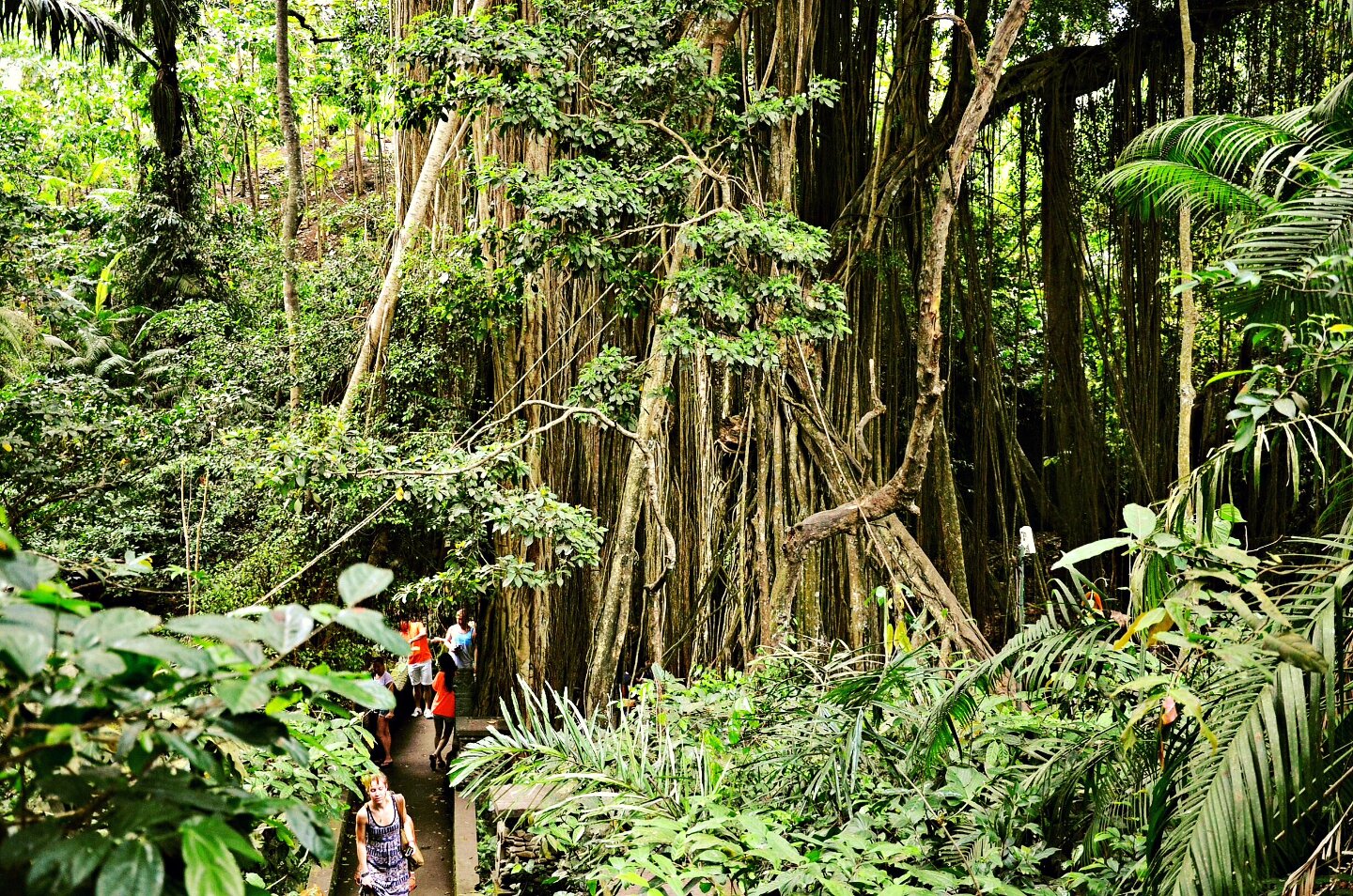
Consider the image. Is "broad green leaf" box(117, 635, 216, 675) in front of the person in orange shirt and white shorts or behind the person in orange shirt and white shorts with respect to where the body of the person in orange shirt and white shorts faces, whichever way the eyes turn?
in front

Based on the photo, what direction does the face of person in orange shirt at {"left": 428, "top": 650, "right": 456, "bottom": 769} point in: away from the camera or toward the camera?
away from the camera

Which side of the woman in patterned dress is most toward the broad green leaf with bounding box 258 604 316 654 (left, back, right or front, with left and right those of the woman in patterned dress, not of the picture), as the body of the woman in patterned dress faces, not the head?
front

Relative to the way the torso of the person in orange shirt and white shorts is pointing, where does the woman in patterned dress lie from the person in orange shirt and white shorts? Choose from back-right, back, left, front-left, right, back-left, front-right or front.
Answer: front-left

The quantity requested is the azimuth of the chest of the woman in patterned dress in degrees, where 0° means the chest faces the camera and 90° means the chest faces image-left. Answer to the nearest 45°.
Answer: approximately 0°

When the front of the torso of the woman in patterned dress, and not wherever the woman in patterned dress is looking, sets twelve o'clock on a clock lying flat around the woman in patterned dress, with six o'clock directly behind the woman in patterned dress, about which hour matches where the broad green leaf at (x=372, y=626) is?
The broad green leaf is roughly at 12 o'clock from the woman in patterned dress.

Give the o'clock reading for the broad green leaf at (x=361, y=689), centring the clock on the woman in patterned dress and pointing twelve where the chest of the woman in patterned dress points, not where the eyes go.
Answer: The broad green leaf is roughly at 12 o'clock from the woman in patterned dress.

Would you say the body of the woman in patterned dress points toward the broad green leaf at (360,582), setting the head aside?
yes

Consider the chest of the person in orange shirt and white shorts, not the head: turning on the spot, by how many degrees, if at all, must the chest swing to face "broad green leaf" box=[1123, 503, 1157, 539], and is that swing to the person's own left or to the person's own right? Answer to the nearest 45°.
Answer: approximately 45° to the person's own left
